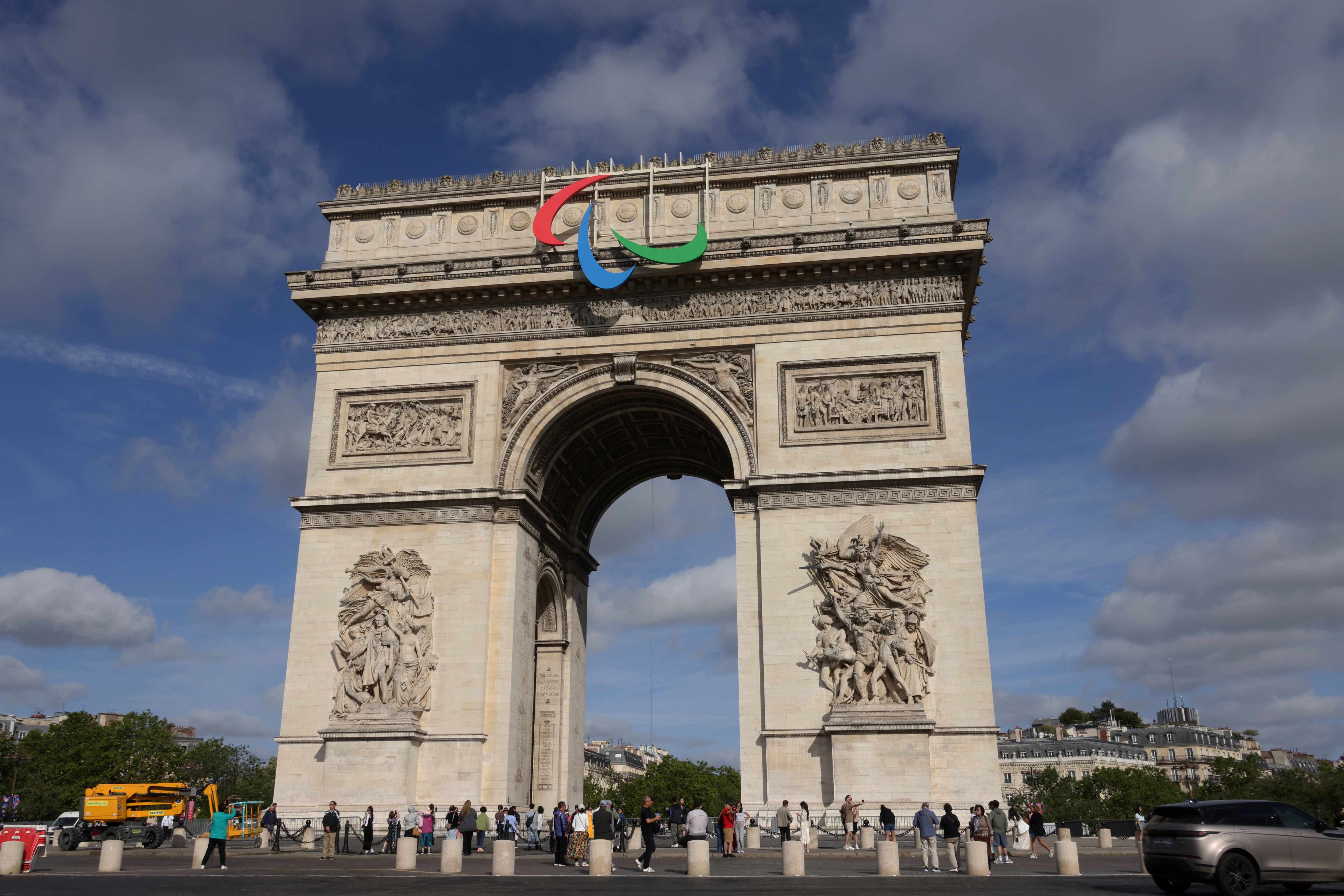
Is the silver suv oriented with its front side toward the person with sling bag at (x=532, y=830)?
no

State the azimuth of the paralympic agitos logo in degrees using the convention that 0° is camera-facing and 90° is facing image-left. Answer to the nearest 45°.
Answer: approximately 0°

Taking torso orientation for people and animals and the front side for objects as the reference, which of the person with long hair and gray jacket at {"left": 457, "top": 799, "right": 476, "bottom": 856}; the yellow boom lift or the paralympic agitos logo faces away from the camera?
the person with long hair and gray jacket

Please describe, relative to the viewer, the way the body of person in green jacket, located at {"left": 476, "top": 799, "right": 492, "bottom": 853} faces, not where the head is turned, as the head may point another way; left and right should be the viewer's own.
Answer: facing away from the viewer

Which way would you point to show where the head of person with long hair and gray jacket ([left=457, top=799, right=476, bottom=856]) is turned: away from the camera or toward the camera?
away from the camera

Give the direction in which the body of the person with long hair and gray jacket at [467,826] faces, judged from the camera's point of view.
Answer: away from the camera

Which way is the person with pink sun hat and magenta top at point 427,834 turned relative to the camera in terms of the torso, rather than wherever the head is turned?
away from the camera

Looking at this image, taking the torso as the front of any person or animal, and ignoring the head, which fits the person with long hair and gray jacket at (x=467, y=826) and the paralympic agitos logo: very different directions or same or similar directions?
very different directions

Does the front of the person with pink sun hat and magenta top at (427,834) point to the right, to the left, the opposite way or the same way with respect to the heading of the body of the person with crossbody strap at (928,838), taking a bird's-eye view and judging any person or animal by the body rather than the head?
the same way

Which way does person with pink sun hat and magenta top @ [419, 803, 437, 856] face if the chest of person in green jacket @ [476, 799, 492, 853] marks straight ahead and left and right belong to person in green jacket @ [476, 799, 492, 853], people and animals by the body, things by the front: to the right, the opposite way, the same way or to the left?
the same way

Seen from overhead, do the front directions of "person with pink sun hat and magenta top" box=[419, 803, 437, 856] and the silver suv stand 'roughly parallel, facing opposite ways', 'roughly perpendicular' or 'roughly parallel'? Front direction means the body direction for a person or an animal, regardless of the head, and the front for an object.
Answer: roughly perpendicular

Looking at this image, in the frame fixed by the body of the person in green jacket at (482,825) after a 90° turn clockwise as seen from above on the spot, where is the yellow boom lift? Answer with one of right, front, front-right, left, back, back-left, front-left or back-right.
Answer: back-left
